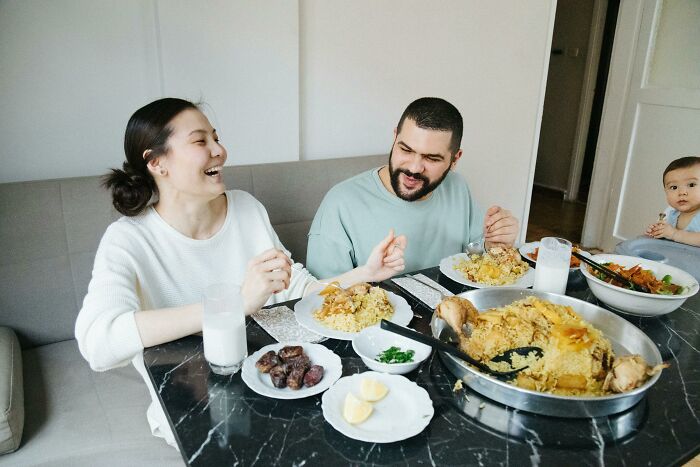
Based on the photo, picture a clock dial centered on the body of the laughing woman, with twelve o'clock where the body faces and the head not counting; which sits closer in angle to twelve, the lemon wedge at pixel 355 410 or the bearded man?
the lemon wedge

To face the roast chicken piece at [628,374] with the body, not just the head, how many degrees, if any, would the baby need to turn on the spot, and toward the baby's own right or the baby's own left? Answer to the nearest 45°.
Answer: approximately 45° to the baby's own left

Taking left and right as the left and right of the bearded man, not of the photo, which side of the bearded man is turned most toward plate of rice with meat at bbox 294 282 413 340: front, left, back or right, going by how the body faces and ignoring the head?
front

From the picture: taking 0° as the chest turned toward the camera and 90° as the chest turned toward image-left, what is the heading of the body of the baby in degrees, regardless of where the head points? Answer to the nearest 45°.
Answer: approximately 45°

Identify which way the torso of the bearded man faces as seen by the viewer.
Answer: toward the camera

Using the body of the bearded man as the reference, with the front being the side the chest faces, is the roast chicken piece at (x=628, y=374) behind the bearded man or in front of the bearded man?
in front

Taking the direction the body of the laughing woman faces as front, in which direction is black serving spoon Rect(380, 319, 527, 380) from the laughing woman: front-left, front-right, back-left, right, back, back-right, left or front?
front

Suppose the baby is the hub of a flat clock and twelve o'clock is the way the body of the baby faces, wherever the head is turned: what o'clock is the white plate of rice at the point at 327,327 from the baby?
The white plate of rice is roughly at 11 o'clock from the baby.

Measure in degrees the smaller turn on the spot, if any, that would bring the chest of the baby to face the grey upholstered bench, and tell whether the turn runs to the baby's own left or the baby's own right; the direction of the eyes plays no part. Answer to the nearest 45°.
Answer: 0° — they already face it

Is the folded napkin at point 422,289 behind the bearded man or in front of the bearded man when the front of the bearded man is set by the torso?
in front

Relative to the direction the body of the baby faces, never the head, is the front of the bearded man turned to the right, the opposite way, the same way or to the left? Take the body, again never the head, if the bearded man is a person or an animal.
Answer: to the left

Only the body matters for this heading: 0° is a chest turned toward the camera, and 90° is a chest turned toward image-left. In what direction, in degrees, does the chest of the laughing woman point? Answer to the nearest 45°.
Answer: approximately 315°

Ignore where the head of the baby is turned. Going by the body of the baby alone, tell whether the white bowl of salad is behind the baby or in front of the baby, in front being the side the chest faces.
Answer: in front

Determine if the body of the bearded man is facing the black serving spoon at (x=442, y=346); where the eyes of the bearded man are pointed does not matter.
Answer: yes

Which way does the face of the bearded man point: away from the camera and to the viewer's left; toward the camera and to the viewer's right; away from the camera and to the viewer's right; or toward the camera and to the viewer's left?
toward the camera and to the viewer's left

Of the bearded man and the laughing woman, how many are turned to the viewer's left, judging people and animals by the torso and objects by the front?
0

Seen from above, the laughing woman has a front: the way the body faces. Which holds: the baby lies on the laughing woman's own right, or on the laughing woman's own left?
on the laughing woman's own left
